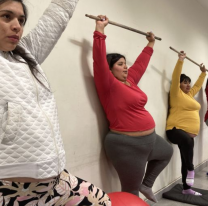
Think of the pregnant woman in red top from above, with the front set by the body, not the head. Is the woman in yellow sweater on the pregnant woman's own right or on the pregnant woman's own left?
on the pregnant woman's own left

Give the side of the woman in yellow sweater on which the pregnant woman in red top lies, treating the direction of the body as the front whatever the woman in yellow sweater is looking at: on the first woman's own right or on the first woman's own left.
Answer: on the first woman's own right

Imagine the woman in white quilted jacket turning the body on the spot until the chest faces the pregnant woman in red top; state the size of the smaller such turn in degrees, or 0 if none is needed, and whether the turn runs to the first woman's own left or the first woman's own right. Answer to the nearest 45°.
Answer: approximately 90° to the first woman's own left

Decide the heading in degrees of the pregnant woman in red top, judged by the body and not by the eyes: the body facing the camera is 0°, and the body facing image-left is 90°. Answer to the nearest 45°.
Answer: approximately 315°

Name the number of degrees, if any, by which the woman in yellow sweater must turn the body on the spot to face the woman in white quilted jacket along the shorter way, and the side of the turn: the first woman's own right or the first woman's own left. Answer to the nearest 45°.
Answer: approximately 45° to the first woman's own right

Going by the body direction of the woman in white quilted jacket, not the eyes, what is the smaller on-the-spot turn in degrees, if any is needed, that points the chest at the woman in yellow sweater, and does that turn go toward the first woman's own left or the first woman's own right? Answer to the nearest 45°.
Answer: approximately 90° to the first woman's own left
